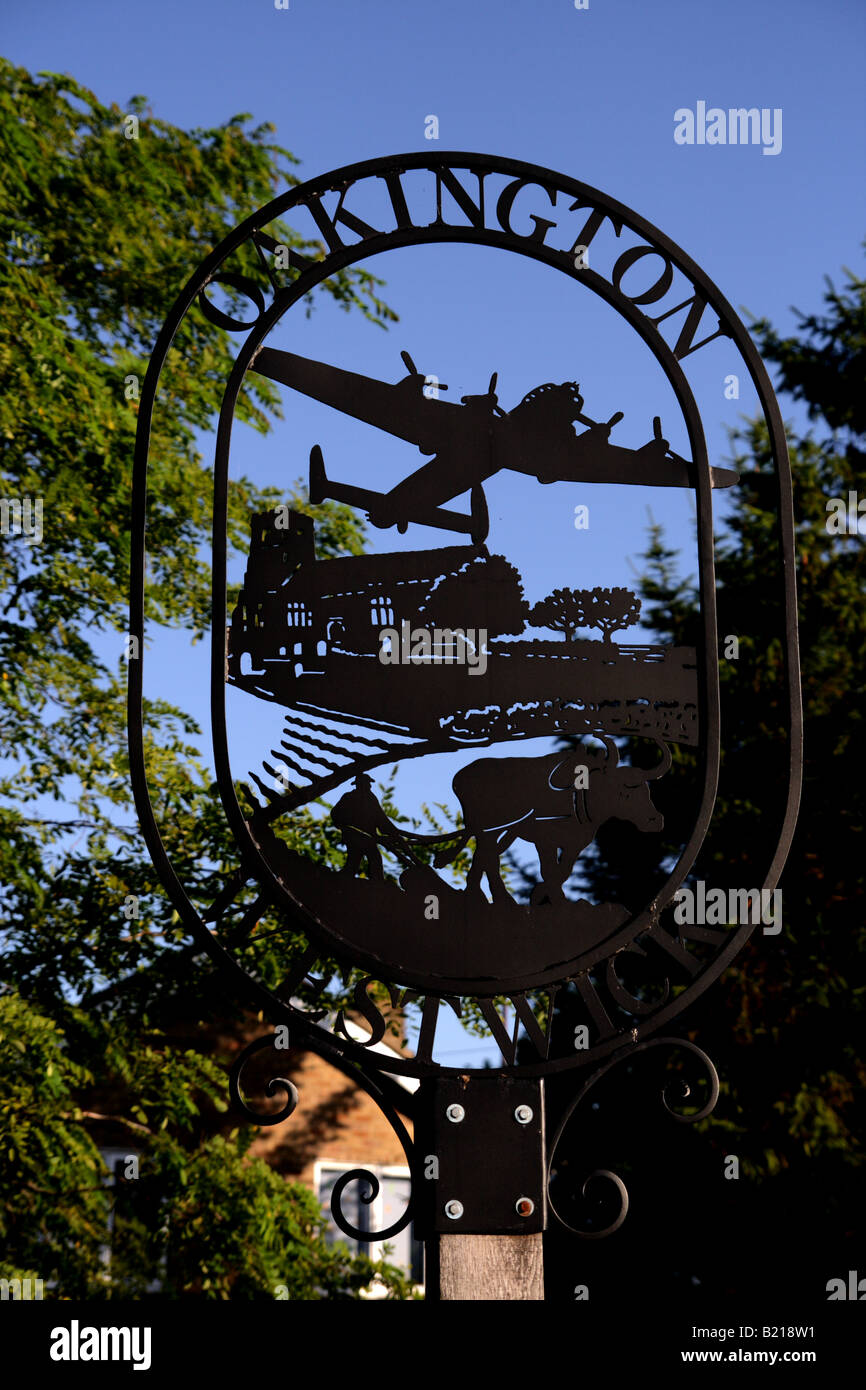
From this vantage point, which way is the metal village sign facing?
toward the camera

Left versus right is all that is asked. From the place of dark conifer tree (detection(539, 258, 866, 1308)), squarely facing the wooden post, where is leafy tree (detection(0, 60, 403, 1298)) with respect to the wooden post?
right

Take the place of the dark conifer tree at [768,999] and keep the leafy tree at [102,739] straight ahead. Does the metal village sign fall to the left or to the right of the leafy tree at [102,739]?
left

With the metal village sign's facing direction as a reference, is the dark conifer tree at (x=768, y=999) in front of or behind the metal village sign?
behind
